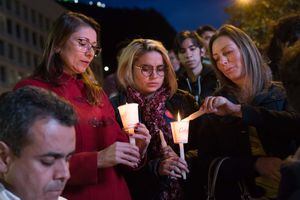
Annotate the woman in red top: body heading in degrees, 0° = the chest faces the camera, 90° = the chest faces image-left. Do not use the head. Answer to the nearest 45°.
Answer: approximately 315°

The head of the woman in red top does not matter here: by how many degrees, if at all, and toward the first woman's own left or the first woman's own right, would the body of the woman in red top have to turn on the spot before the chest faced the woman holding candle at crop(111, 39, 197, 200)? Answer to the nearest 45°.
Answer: approximately 90° to the first woman's own left

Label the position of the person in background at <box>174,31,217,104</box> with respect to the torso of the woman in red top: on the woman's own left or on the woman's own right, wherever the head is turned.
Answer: on the woman's own left

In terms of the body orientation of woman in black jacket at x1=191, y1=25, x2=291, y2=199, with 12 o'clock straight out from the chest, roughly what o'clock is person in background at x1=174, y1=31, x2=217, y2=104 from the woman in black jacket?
The person in background is roughly at 4 o'clock from the woman in black jacket.

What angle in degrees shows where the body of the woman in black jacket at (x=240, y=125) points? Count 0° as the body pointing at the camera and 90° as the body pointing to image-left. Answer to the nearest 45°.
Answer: approximately 45°

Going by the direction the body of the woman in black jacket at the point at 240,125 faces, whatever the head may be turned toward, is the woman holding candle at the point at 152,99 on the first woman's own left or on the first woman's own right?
on the first woman's own right
